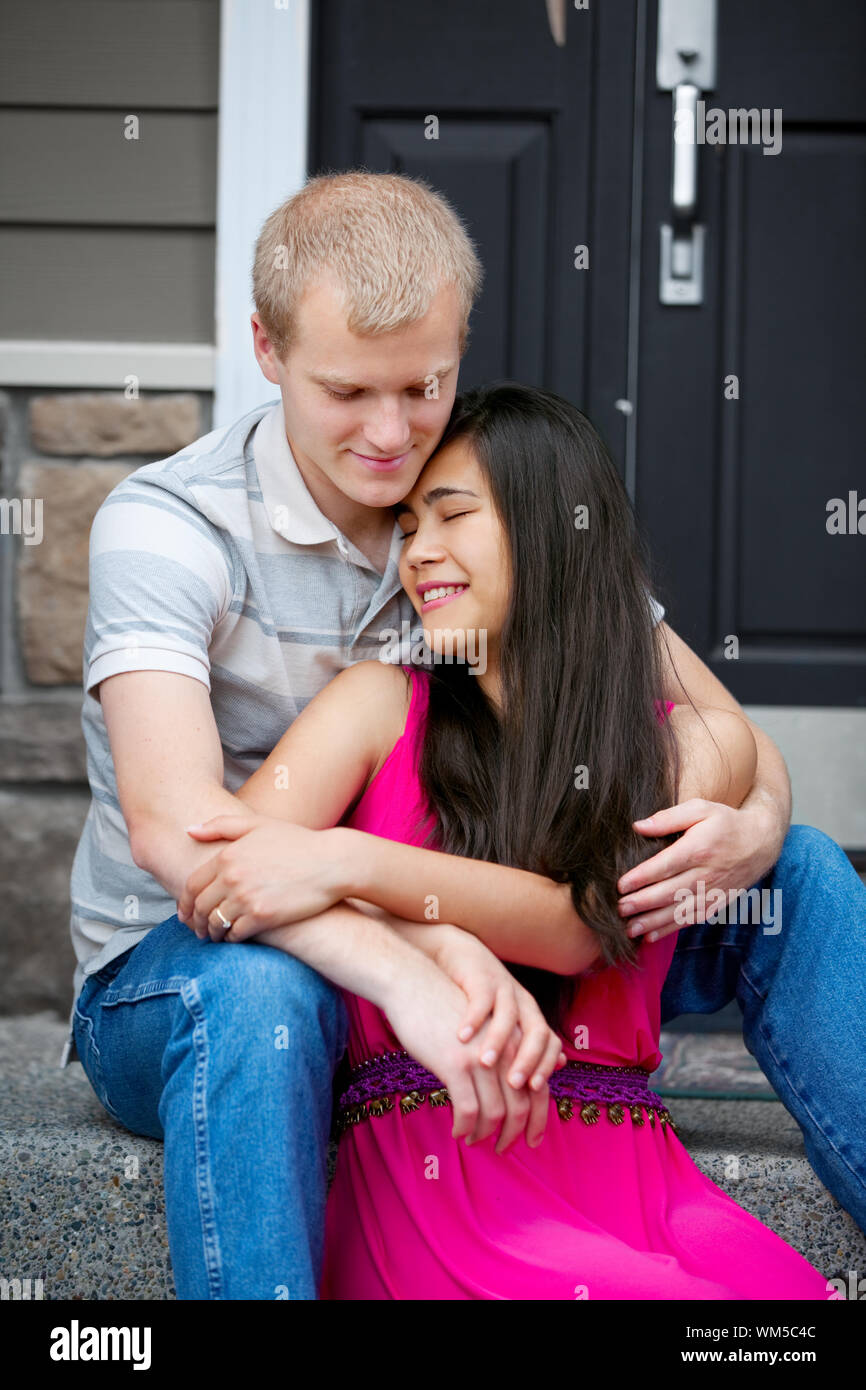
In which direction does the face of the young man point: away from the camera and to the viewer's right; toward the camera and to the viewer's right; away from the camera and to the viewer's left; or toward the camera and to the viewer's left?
toward the camera and to the viewer's right

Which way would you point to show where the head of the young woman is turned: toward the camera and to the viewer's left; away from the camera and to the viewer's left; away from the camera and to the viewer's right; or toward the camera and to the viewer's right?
toward the camera and to the viewer's left

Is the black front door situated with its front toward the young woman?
yes

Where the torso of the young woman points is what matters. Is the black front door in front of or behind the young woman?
behind

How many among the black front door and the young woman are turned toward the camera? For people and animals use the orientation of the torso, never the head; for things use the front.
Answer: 2

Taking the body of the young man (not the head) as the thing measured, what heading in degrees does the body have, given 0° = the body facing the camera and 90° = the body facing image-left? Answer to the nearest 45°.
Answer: approximately 315°

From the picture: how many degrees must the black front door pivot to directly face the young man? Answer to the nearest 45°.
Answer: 0° — it already faces them
